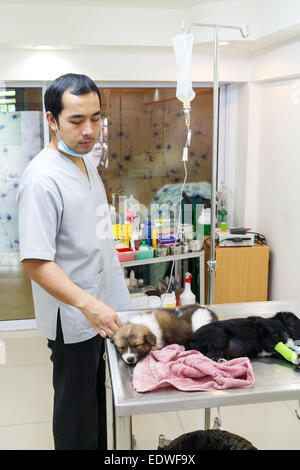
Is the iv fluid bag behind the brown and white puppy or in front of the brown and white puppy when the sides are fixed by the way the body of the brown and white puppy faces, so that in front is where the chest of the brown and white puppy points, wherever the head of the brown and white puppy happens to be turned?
behind

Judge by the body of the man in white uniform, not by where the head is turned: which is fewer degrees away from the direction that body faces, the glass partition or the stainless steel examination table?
the stainless steel examination table

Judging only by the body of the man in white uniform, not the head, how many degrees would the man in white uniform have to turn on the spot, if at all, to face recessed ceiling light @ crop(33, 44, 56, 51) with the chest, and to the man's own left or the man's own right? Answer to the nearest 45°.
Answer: approximately 135° to the man's own left

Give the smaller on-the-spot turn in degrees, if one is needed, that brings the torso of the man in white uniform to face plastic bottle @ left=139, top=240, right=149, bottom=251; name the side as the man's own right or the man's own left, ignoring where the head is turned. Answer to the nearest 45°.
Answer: approximately 135° to the man's own left

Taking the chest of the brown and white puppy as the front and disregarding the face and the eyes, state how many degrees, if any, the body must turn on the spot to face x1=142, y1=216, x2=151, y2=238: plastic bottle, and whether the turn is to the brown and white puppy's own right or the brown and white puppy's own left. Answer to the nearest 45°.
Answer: approximately 135° to the brown and white puppy's own right

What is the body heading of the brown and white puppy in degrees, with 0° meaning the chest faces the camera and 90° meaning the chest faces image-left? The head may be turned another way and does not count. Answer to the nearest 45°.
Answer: approximately 45°

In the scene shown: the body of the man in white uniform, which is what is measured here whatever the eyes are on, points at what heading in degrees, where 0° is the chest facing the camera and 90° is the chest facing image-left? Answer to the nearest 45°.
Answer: approximately 315°

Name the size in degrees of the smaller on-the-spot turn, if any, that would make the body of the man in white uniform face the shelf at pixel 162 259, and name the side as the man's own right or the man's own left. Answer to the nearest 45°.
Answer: approximately 135° to the man's own left
